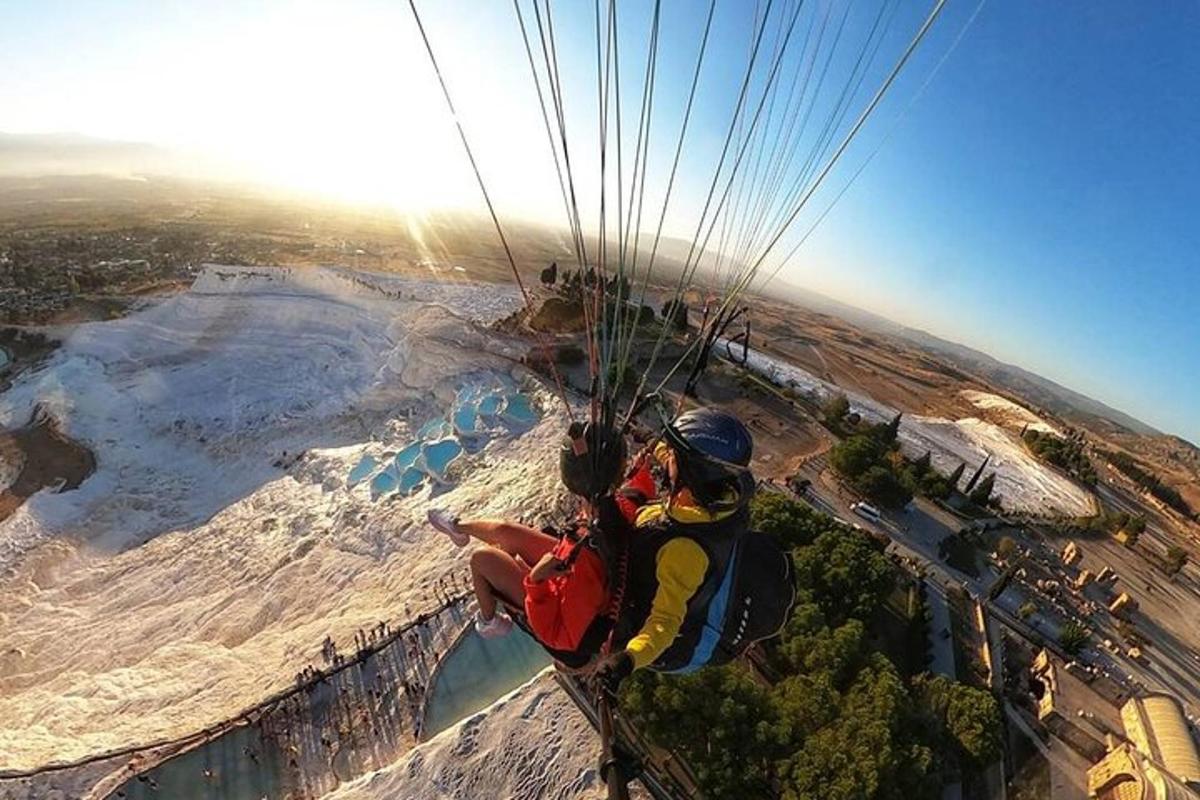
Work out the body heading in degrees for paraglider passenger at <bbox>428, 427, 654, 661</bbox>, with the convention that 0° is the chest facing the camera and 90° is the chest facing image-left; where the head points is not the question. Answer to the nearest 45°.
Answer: approximately 90°

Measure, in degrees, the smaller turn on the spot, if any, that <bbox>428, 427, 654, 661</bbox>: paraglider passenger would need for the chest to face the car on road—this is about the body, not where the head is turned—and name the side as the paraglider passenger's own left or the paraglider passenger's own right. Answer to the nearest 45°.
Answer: approximately 135° to the paraglider passenger's own right

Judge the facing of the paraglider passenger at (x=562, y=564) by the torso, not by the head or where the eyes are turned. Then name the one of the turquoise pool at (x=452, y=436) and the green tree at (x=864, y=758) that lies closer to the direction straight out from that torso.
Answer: the turquoise pool

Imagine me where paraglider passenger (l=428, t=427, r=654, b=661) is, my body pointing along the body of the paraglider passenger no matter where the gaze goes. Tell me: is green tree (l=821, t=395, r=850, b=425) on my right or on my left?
on my right

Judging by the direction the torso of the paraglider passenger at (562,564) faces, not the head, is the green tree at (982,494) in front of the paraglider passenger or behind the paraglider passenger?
behind

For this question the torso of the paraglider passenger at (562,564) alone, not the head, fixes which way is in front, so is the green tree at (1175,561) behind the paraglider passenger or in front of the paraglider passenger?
behind

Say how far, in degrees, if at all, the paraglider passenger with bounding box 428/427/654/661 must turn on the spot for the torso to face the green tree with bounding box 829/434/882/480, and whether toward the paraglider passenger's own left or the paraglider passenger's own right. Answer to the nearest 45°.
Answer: approximately 135° to the paraglider passenger's own right

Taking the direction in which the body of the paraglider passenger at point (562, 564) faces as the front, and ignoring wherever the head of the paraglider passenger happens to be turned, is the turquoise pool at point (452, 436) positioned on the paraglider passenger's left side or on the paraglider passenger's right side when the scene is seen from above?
on the paraglider passenger's right side

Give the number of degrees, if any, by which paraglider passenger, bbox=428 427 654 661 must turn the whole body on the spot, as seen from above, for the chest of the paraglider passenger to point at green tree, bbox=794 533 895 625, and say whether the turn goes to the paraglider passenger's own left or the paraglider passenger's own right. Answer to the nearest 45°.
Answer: approximately 135° to the paraglider passenger's own right
